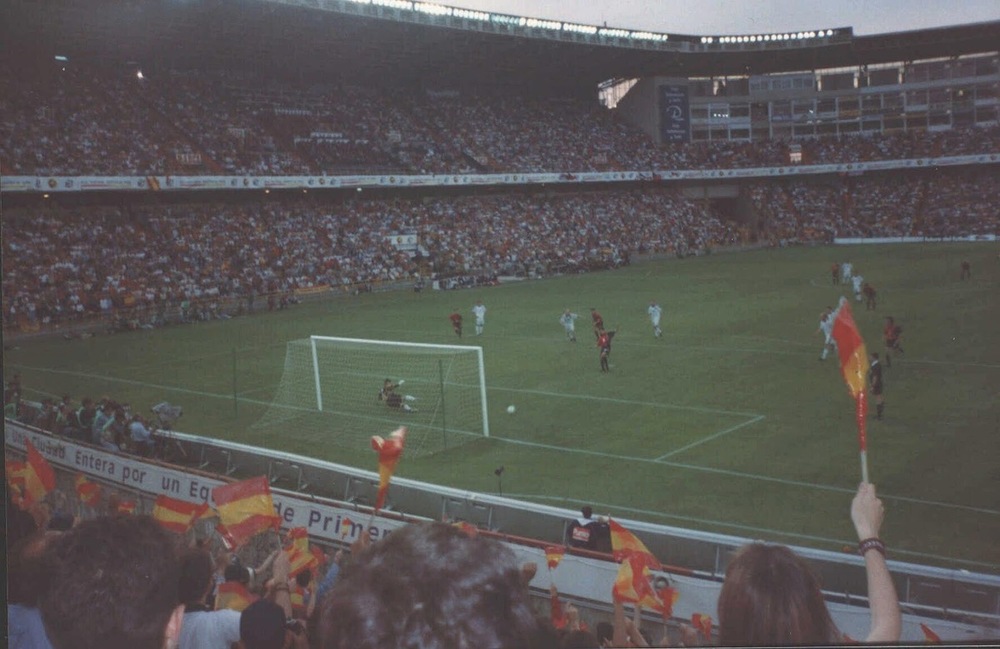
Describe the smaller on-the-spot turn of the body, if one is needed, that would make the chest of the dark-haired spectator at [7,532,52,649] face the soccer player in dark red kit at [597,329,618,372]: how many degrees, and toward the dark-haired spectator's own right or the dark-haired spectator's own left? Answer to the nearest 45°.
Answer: approximately 45° to the dark-haired spectator's own right

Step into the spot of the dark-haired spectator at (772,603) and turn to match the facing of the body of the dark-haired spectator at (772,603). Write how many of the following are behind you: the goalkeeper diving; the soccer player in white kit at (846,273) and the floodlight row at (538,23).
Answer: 0

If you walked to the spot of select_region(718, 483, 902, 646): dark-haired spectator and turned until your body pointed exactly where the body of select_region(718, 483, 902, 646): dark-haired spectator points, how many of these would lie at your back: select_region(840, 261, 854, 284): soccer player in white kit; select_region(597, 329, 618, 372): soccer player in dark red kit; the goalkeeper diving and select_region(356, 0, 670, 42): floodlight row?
0

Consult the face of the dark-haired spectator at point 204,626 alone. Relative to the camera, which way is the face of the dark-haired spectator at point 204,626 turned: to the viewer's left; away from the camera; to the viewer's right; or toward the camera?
away from the camera

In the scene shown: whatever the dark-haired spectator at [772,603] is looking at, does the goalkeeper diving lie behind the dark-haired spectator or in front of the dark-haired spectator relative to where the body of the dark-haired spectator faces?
in front

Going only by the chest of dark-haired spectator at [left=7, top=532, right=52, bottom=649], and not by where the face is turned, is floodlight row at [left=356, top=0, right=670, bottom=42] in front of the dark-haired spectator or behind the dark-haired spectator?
in front

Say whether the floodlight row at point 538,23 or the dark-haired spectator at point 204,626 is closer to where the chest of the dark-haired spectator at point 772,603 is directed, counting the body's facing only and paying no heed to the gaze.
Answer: the floodlight row

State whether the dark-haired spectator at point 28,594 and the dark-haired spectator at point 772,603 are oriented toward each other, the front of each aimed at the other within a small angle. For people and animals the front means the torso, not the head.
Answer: no

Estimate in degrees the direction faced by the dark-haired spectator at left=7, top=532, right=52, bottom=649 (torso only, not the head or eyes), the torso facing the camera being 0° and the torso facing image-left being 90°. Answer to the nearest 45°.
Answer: approximately 180°

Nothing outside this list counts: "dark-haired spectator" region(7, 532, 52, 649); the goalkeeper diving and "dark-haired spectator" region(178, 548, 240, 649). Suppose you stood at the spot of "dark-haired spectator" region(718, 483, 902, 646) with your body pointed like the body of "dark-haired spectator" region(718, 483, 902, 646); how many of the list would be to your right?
0

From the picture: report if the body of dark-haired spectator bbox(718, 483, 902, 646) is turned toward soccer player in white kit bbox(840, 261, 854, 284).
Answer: yes

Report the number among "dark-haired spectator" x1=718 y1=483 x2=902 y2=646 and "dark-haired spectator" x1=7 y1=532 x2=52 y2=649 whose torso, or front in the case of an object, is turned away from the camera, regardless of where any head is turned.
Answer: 2

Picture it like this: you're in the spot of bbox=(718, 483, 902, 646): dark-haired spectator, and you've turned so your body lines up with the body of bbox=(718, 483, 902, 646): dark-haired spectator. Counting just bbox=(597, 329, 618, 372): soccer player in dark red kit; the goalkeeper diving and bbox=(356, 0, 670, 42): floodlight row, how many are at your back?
0

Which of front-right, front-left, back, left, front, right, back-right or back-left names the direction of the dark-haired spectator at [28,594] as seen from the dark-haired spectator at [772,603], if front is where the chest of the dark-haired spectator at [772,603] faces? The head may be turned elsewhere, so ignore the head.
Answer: left

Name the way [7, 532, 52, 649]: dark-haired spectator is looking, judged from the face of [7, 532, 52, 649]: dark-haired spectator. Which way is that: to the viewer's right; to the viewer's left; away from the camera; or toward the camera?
away from the camera

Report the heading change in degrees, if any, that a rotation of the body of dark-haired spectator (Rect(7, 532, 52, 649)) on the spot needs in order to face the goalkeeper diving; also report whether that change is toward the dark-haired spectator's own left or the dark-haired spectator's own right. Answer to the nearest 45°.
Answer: approximately 45° to the dark-haired spectator's own right

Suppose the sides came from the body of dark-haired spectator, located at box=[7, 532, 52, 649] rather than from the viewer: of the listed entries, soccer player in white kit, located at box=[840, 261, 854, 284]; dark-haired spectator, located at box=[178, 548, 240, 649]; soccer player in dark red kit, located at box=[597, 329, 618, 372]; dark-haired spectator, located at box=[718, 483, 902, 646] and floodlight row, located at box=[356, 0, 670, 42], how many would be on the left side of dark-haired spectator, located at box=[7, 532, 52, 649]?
0

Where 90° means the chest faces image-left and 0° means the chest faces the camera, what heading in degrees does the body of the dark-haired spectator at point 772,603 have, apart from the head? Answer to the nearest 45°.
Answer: approximately 180°

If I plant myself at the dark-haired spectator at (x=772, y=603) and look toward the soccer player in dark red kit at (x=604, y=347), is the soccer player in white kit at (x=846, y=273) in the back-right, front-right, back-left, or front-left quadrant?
front-right

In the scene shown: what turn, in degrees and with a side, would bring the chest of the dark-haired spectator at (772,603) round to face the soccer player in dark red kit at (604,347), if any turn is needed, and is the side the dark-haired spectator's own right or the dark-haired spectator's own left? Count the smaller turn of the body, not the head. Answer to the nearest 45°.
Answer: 0° — they already face them

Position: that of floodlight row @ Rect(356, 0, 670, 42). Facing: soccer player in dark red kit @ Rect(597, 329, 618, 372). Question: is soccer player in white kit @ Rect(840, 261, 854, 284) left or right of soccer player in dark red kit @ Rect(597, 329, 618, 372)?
left

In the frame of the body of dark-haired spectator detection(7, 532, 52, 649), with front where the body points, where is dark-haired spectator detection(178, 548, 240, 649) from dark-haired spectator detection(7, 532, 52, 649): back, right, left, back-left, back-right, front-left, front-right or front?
right
